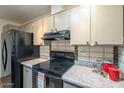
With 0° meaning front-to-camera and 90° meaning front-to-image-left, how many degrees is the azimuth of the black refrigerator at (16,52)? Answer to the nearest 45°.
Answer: approximately 45°

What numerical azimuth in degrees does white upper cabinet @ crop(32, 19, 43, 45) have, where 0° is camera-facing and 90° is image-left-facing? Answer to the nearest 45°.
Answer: approximately 45°

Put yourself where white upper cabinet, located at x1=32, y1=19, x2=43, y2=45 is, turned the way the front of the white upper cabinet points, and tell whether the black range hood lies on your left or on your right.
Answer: on your left

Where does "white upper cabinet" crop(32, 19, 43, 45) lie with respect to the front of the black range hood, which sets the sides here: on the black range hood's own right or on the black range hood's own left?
on the black range hood's own right

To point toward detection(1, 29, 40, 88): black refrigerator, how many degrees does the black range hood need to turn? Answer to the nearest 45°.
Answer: approximately 90° to its right

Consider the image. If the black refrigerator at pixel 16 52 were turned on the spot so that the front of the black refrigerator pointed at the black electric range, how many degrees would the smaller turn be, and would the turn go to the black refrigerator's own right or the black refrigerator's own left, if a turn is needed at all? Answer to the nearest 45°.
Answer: approximately 90° to the black refrigerator's own left

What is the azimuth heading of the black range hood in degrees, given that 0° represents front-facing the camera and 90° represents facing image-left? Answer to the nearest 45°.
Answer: approximately 45°
